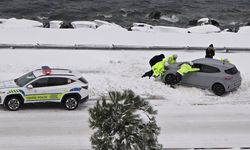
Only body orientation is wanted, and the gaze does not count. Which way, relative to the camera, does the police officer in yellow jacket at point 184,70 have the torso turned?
to the viewer's right

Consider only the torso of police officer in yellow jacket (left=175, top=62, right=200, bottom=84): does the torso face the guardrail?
no

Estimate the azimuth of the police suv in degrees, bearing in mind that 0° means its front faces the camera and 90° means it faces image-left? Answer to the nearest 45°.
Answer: approximately 90°

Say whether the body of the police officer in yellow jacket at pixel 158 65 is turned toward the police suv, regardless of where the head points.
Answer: no

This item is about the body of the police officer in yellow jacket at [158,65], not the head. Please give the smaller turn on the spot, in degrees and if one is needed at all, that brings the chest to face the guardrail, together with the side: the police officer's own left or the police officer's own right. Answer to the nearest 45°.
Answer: approximately 135° to the police officer's own left

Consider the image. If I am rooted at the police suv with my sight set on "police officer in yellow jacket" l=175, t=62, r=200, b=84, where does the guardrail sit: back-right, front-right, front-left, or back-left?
front-left

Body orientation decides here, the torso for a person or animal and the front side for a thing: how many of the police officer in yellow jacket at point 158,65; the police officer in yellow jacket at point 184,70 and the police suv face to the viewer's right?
2

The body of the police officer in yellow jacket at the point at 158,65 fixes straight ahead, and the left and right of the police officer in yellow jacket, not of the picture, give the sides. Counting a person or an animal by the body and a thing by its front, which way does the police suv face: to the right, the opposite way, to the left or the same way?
the opposite way

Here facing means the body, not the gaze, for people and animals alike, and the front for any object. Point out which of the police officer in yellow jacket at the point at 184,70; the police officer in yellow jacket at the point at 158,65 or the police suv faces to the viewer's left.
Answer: the police suv

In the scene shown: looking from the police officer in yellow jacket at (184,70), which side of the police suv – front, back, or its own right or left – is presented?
back

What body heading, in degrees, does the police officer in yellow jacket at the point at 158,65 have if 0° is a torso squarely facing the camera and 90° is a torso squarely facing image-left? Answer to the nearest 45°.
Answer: approximately 270°

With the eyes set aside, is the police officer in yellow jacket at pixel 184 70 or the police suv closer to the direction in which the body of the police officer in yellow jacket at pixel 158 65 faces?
the police officer in yellow jacket

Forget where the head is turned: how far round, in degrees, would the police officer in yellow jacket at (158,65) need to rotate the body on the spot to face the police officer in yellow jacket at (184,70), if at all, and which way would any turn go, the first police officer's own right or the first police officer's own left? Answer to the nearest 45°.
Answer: approximately 45° to the first police officer's own right
